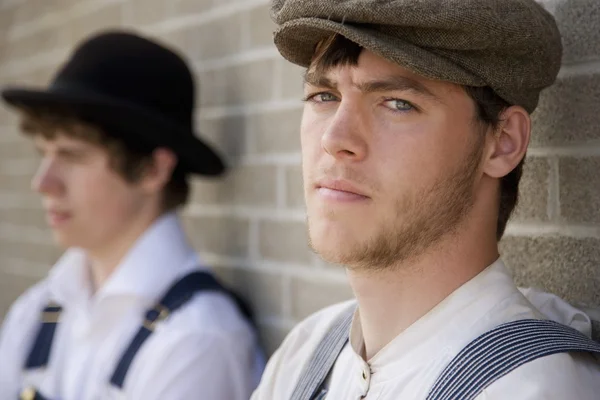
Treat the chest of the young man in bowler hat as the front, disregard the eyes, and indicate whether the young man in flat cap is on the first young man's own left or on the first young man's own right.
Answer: on the first young man's own left

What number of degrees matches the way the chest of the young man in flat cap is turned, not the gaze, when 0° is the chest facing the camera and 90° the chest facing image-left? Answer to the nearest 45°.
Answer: approximately 45°

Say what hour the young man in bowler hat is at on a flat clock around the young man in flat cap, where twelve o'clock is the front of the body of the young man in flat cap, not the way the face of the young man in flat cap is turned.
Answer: The young man in bowler hat is roughly at 3 o'clock from the young man in flat cap.

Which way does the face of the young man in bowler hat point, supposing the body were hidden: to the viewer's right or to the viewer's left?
to the viewer's left

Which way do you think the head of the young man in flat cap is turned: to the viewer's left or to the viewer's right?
to the viewer's left

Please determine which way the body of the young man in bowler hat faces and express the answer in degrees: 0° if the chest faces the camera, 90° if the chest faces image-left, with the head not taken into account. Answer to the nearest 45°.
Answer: approximately 45°
